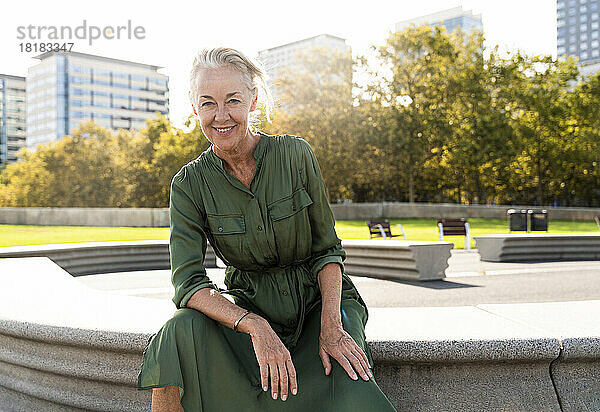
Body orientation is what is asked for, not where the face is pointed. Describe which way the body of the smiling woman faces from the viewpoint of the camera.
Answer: toward the camera

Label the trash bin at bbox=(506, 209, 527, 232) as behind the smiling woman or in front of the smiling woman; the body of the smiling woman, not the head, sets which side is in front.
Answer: behind

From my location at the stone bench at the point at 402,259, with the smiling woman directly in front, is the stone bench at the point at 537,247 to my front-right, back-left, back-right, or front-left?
back-left

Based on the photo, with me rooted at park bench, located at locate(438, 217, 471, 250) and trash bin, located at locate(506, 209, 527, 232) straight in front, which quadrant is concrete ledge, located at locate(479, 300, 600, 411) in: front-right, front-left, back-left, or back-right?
back-right

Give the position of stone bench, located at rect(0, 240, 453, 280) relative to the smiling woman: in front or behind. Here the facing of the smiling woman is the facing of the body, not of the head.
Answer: behind

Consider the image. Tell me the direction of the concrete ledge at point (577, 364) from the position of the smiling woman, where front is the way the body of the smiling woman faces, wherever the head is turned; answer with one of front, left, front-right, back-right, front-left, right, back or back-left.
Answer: left

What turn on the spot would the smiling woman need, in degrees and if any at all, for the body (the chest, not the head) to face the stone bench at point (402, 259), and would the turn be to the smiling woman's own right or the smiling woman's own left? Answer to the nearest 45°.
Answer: approximately 180°

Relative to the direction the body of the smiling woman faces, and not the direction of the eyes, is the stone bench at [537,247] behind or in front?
behind

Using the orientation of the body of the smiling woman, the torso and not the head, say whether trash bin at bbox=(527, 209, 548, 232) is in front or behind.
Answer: behind
